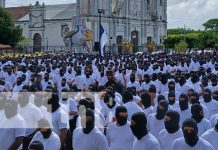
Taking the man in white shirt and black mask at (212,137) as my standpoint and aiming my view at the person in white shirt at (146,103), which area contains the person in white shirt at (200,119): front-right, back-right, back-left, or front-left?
front-right

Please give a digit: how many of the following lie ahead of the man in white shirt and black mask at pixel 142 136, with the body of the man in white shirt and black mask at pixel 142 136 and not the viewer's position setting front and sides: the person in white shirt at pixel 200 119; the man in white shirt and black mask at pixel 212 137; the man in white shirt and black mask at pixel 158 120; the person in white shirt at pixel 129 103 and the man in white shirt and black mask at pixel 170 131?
0

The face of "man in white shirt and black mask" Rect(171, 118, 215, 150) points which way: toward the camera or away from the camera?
toward the camera

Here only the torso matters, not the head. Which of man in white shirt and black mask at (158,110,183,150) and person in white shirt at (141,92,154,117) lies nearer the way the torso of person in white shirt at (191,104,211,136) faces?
the man in white shirt and black mask

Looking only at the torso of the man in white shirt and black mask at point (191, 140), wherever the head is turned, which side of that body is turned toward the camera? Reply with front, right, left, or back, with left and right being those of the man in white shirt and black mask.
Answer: front

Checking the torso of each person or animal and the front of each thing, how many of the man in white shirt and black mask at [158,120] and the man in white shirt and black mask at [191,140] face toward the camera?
2

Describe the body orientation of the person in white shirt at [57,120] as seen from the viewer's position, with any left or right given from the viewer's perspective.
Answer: facing the viewer and to the left of the viewer

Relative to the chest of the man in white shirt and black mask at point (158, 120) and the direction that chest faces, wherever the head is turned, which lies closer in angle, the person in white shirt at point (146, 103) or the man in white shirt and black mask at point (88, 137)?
the man in white shirt and black mask

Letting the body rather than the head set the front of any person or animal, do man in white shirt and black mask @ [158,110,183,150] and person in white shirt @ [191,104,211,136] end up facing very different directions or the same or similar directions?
same or similar directions

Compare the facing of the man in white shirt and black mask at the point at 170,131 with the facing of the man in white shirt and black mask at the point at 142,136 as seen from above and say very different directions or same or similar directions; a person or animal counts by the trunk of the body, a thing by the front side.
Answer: same or similar directions

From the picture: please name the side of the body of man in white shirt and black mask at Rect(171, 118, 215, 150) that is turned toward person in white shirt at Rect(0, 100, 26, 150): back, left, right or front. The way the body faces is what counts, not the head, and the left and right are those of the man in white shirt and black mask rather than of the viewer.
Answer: right

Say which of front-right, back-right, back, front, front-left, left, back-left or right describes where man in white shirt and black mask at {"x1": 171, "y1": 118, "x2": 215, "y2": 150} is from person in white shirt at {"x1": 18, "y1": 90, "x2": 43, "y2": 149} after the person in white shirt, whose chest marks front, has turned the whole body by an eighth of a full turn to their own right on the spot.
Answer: back-left

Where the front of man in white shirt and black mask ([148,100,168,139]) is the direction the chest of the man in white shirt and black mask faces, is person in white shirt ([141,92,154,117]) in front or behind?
behind

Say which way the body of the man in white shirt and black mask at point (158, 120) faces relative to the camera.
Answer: toward the camera

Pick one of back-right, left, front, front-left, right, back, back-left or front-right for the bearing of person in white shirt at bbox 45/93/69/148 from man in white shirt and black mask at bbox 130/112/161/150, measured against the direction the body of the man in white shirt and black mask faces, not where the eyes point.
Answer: right
